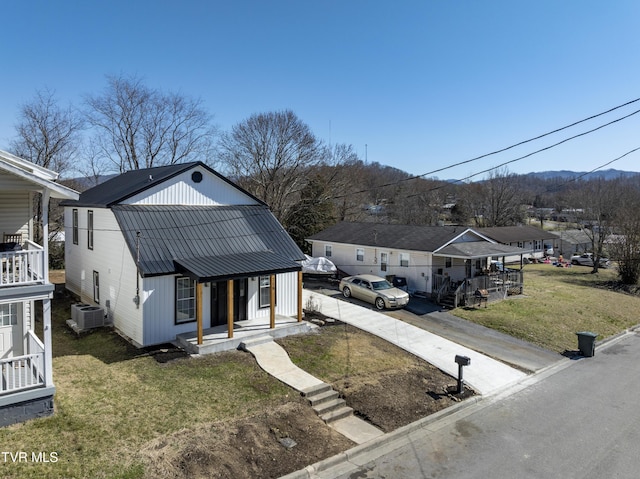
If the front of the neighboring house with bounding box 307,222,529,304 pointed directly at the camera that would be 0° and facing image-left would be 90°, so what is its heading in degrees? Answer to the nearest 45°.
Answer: approximately 315°

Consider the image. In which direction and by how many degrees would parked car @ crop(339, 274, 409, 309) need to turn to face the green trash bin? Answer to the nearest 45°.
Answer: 0° — it already faces it

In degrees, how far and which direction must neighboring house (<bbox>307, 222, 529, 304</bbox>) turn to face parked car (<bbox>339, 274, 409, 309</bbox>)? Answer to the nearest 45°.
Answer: approximately 90° to its right

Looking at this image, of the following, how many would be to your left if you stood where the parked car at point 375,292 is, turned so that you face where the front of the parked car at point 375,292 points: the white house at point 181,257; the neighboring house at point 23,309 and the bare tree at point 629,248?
1

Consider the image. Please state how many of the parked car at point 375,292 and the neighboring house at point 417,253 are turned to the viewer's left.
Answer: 0

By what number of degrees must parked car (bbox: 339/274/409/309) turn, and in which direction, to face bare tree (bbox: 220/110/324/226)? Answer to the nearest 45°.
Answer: approximately 180°

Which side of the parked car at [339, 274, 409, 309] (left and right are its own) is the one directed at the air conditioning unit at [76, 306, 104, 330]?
right

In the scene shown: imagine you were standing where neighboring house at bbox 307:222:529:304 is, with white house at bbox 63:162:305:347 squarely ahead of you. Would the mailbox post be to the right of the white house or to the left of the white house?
left

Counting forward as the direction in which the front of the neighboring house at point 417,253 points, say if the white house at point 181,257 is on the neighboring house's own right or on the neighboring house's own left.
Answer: on the neighboring house's own right

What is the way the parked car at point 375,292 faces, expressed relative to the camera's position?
facing the viewer and to the right of the viewer

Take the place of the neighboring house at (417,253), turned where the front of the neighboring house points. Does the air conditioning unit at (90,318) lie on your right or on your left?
on your right

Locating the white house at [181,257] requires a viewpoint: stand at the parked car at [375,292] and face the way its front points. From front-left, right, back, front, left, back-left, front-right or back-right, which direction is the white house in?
right

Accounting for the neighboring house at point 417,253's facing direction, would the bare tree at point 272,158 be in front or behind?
behind

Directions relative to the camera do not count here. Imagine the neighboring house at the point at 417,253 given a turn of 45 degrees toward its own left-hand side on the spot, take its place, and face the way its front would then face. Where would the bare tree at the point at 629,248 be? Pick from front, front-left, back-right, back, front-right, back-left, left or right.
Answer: front-left
